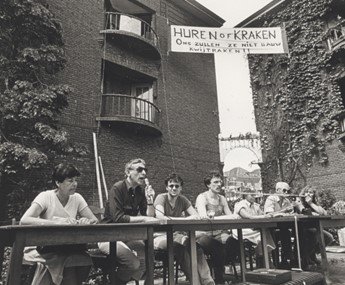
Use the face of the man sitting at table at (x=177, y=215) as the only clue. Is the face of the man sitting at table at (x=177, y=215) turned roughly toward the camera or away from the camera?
toward the camera

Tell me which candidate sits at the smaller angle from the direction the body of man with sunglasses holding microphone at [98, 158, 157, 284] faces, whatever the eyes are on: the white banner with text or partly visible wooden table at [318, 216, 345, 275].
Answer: the partly visible wooden table

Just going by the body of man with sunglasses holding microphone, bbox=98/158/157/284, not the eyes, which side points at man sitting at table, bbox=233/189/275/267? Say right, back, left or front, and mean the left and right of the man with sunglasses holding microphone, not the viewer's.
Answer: left

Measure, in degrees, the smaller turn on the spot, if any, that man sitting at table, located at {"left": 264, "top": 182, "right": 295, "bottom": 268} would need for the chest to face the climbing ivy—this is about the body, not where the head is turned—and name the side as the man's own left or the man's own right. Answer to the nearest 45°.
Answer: approximately 135° to the man's own left

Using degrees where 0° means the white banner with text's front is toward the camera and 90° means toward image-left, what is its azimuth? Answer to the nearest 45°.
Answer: approximately 0°

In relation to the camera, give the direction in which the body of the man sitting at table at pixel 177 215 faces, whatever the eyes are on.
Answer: toward the camera

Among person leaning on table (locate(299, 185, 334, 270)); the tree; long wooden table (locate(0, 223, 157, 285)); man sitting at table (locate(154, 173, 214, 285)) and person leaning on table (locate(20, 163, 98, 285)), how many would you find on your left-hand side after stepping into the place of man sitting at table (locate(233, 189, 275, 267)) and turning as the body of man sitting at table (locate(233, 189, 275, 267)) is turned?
1

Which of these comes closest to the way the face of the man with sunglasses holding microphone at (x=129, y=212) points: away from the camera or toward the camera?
toward the camera

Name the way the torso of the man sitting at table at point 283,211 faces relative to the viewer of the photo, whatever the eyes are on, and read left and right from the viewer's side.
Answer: facing the viewer and to the right of the viewer

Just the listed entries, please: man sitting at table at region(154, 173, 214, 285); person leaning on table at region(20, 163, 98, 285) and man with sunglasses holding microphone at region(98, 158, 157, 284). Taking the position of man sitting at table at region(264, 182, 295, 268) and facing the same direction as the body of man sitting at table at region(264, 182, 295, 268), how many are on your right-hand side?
3

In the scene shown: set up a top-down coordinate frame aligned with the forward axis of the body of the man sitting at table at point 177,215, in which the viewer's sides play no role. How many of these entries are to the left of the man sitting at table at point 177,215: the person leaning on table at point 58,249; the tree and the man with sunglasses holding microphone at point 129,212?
0

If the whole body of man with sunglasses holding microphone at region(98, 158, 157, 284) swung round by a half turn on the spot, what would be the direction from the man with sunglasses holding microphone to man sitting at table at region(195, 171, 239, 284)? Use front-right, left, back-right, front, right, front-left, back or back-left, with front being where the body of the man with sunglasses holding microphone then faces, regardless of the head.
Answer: right

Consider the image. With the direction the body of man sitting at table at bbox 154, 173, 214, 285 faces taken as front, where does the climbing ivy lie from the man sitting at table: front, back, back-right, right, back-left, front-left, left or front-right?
back-left

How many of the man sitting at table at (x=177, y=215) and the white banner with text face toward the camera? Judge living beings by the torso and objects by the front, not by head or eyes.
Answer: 2

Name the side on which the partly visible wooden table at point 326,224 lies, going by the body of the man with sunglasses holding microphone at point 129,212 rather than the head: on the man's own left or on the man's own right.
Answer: on the man's own left

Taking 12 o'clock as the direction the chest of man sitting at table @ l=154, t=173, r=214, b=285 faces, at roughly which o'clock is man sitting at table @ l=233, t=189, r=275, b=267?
man sitting at table @ l=233, t=189, r=275, b=267 is roughly at 8 o'clock from man sitting at table @ l=154, t=173, r=214, b=285.
